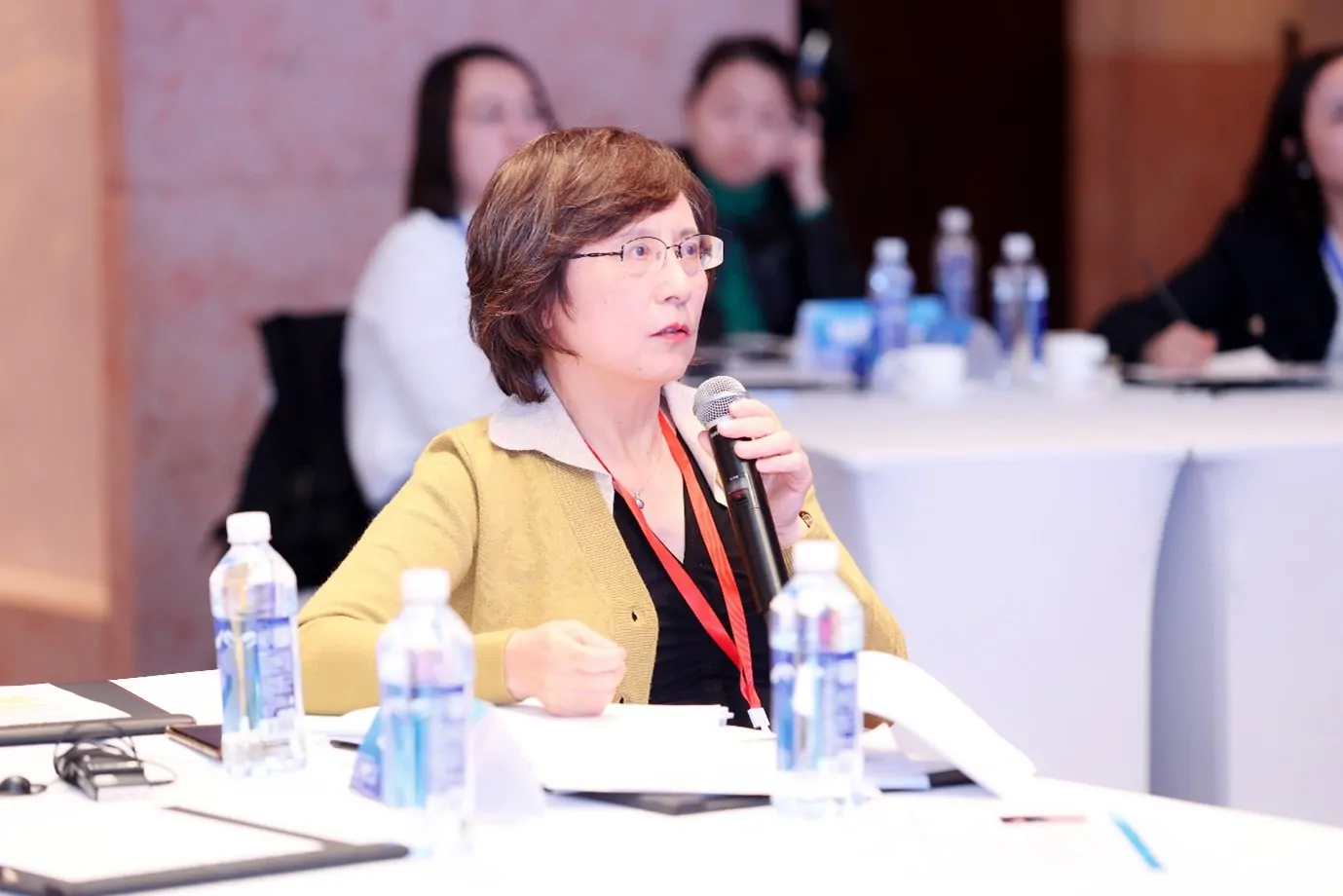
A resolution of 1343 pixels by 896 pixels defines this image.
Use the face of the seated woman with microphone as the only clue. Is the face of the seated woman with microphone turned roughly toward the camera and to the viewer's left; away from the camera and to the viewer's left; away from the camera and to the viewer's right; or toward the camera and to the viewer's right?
toward the camera and to the viewer's right

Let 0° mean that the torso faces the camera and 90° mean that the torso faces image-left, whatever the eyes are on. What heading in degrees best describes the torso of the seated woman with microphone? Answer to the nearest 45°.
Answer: approximately 315°

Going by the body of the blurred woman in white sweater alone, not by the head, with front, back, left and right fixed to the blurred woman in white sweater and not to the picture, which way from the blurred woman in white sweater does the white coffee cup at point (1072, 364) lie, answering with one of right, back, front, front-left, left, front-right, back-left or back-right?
front-left

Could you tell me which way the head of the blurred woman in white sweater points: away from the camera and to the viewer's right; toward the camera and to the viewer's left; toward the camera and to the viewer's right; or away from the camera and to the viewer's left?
toward the camera and to the viewer's right

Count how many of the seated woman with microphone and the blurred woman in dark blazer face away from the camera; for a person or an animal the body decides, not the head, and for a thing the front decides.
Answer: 0

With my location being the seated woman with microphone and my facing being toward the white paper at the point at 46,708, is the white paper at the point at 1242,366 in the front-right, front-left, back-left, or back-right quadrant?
back-right

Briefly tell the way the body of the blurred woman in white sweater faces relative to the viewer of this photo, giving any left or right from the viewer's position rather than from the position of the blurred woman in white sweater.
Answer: facing the viewer and to the right of the viewer

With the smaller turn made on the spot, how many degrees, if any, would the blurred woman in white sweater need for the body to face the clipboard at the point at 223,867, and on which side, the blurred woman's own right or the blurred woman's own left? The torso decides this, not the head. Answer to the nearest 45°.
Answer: approximately 45° to the blurred woman's own right
